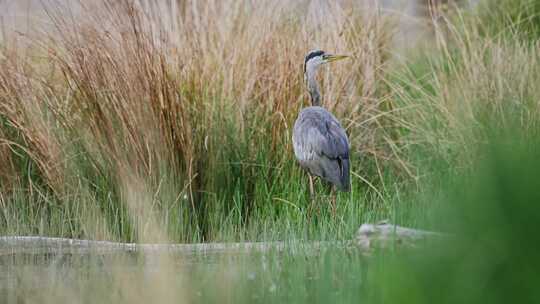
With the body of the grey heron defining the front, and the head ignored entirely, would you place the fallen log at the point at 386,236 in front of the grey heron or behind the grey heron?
behind

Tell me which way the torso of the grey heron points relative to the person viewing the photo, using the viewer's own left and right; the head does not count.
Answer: facing away from the viewer and to the left of the viewer
